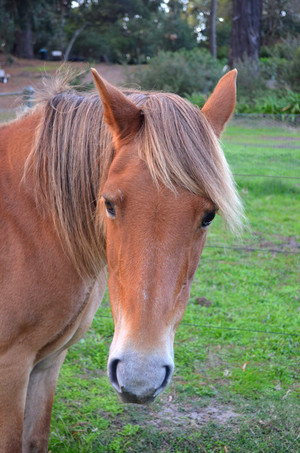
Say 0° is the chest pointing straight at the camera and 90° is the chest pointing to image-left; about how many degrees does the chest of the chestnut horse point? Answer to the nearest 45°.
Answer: approximately 315°

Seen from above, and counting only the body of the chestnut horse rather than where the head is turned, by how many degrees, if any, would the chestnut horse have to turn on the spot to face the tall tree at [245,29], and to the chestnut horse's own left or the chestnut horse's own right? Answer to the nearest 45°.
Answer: approximately 135° to the chestnut horse's own left

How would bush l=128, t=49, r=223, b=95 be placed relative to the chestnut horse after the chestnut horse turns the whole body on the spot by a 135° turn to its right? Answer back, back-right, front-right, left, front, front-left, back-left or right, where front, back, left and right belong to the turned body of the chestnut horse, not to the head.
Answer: right

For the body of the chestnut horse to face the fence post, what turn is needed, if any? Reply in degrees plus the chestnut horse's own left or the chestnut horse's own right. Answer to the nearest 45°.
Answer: approximately 135° to the chestnut horse's own left

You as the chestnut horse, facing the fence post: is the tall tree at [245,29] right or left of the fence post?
right
